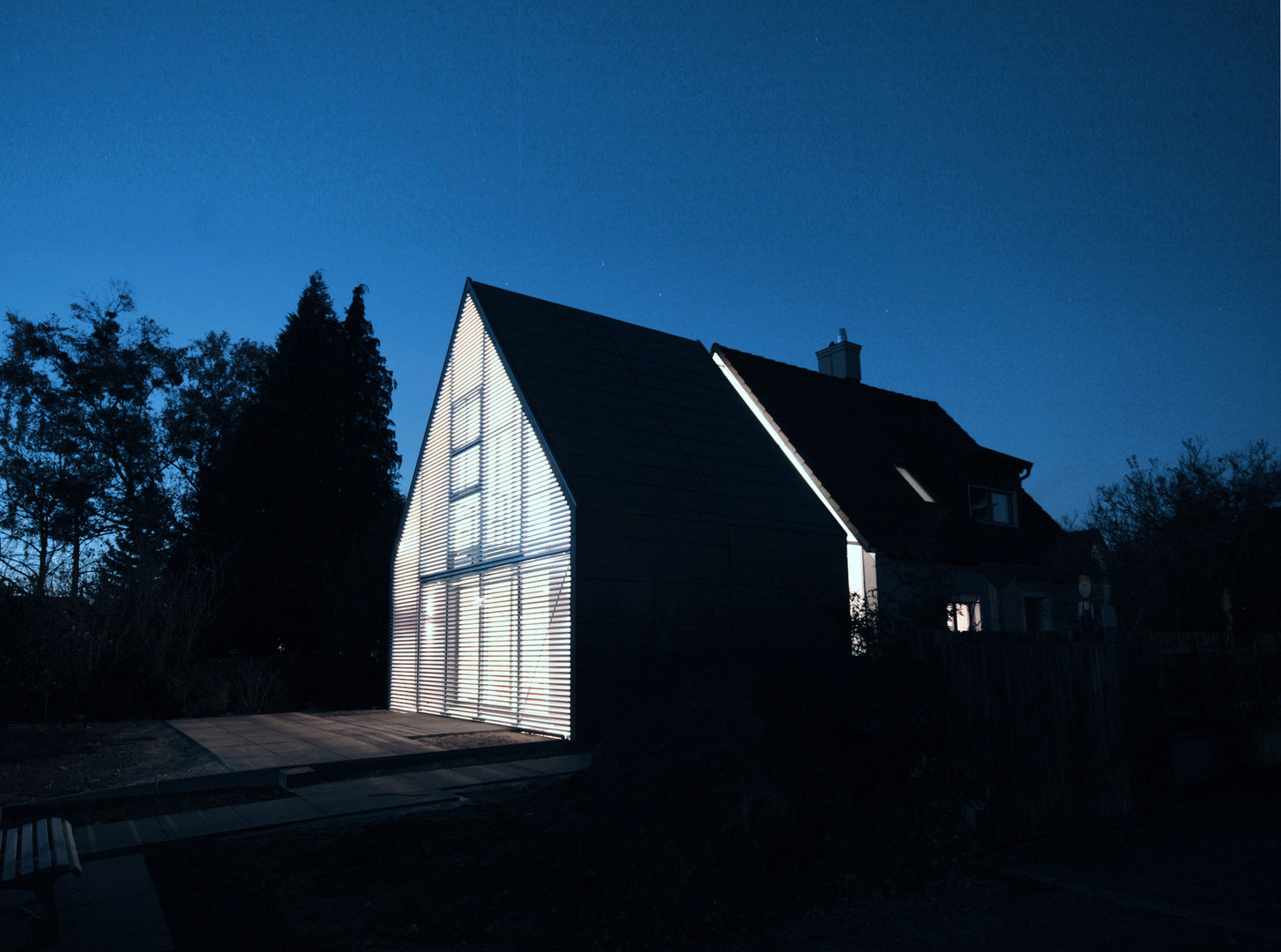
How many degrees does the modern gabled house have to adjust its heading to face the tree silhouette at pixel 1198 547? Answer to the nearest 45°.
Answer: approximately 135° to its left

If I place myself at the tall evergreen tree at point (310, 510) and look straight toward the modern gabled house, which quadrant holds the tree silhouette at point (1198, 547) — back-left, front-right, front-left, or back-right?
front-left

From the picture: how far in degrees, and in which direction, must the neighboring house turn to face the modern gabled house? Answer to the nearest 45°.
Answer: approximately 90° to its right

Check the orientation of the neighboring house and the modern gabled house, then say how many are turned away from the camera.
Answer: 0

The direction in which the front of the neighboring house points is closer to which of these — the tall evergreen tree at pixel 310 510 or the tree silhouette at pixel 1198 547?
the tree silhouette

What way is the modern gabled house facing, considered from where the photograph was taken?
facing the viewer and to the left of the viewer

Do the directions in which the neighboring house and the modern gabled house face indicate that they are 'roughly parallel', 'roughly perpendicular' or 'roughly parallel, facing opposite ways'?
roughly perpendicular

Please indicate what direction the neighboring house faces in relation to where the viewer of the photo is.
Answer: facing the viewer and to the right of the viewer
